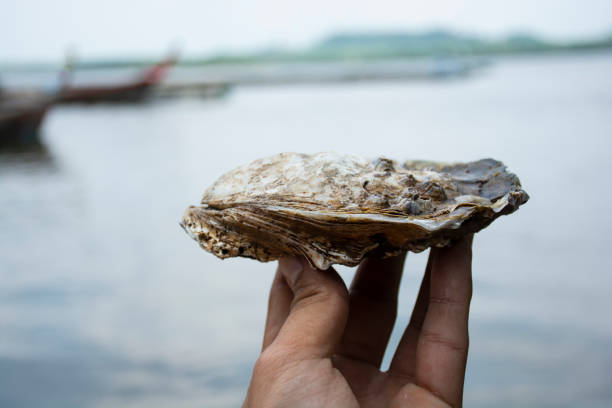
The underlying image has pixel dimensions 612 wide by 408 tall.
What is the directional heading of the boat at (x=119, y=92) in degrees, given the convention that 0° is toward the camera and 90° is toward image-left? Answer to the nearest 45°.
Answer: approximately 270°

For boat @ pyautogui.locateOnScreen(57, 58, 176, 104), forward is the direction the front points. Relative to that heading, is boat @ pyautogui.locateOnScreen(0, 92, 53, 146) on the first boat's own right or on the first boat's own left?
on the first boat's own right

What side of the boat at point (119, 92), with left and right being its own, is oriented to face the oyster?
right

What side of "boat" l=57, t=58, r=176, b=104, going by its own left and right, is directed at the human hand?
right
